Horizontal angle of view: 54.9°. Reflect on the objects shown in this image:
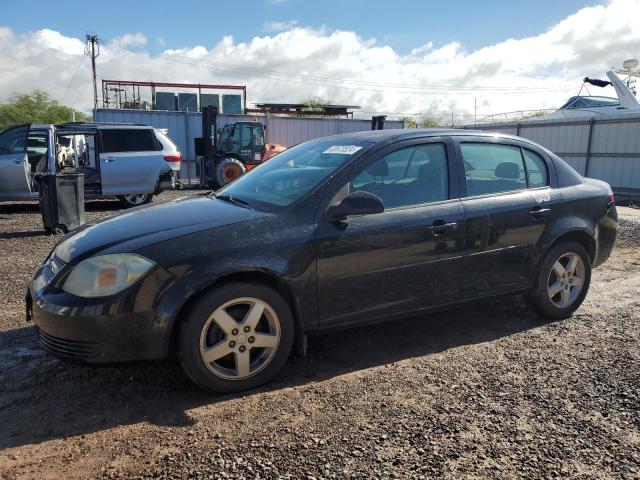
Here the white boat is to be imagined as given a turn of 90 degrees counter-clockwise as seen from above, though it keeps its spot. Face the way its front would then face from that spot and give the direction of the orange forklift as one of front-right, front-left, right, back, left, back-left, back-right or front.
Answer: front-right

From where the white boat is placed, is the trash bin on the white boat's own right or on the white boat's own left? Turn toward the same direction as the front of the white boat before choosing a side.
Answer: on the white boat's own left

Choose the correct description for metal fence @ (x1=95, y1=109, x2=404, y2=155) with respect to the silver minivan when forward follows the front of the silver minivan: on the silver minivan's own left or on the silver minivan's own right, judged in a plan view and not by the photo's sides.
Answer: on the silver minivan's own right

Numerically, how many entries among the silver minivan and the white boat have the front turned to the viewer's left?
2

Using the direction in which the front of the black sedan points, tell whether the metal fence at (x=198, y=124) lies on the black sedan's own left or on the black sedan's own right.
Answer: on the black sedan's own right

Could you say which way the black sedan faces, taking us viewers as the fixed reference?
facing the viewer and to the left of the viewer

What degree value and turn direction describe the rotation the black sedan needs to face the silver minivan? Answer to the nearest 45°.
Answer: approximately 90° to its right

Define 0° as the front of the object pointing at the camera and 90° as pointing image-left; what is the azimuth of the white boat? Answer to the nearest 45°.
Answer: approximately 90°

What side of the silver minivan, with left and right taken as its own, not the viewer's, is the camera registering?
left

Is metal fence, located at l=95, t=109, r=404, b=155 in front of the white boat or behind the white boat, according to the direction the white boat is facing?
in front

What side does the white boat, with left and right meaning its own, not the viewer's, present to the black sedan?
left
